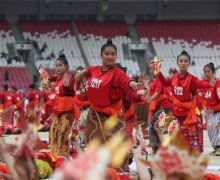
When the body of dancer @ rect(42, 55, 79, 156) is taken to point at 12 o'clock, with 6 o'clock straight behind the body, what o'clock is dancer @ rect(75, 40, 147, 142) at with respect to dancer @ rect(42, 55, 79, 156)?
dancer @ rect(75, 40, 147, 142) is roughly at 10 o'clock from dancer @ rect(42, 55, 79, 156).

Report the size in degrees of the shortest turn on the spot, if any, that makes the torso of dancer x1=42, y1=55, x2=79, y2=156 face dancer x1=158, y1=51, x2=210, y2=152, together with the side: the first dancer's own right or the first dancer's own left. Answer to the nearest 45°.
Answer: approximately 135° to the first dancer's own left

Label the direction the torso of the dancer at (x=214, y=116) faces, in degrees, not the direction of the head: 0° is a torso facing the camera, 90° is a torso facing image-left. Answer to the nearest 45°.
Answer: approximately 45°

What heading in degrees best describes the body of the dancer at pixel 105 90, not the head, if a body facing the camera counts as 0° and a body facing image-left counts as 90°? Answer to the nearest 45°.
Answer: approximately 0°

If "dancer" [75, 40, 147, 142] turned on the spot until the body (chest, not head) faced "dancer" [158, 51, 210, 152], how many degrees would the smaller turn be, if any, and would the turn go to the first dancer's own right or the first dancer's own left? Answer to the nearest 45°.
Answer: approximately 135° to the first dancer's own left
